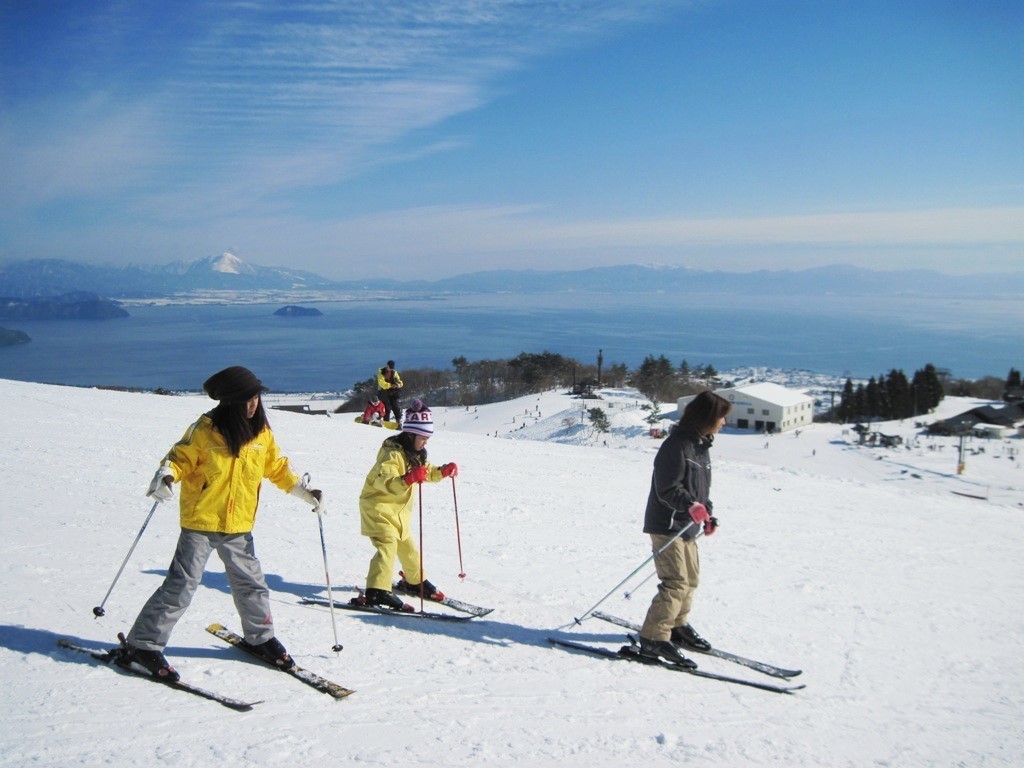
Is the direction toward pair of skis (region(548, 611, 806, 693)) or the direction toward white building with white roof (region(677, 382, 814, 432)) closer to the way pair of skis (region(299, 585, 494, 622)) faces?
the pair of skis

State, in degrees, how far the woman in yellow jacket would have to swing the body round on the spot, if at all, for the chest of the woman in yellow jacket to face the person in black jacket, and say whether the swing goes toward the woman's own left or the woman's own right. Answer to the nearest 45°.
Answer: approximately 45° to the woman's own left

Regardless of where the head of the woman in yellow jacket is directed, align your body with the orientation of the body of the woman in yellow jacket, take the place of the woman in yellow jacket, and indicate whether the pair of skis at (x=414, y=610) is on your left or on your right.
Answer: on your left

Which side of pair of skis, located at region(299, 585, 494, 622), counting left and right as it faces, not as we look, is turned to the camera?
right

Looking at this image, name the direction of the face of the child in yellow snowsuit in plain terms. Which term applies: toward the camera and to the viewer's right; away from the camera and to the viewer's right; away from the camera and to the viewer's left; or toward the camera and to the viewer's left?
toward the camera and to the viewer's right

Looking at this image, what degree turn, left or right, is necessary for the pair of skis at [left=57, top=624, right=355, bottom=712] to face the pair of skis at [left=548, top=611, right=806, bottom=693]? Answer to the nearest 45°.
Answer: approximately 45° to its left

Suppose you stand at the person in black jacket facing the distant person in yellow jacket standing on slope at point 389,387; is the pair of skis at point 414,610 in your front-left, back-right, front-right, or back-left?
front-left

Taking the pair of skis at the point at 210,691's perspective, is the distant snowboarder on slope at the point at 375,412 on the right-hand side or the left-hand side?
on its left

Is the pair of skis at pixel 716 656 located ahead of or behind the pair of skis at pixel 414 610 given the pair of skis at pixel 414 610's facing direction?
ahead

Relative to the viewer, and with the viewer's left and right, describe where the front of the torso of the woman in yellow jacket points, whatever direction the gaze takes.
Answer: facing the viewer and to the right of the viewer

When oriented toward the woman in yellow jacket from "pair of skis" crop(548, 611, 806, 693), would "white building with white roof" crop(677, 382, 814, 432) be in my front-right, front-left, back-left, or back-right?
back-right

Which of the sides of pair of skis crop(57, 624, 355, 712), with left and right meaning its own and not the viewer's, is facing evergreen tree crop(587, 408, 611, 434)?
left

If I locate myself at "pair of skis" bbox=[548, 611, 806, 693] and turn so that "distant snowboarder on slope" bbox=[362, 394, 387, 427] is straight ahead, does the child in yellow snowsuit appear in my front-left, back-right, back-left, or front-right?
front-left

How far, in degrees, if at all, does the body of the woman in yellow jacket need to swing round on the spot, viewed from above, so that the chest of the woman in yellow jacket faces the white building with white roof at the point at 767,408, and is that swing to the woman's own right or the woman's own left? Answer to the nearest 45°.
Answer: approximately 90° to the woman's own left
